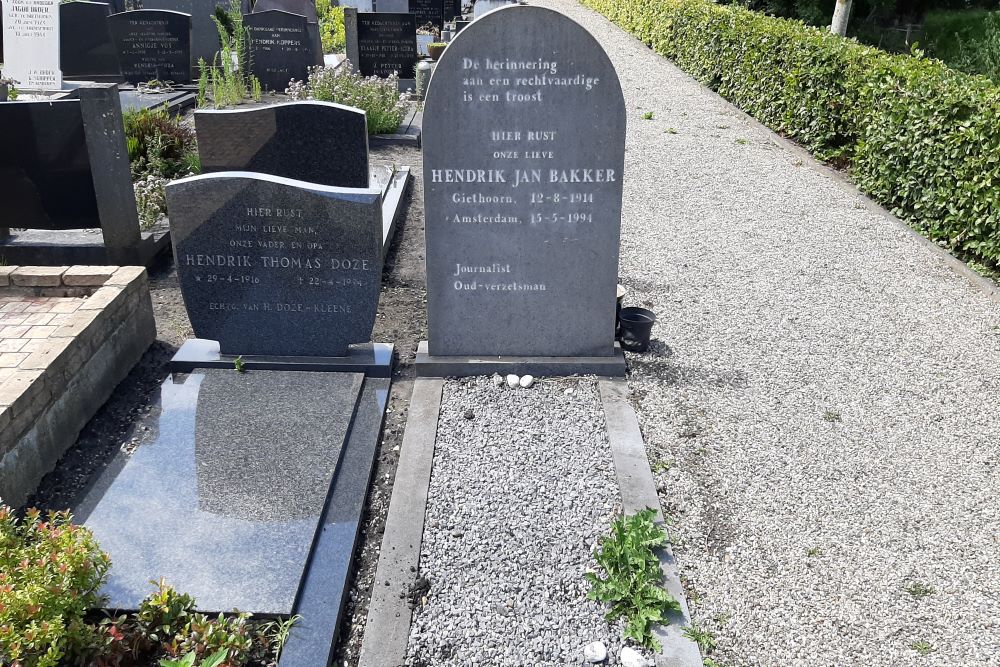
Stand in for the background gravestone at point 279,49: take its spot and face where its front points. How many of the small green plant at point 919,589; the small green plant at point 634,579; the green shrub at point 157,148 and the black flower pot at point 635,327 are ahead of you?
4

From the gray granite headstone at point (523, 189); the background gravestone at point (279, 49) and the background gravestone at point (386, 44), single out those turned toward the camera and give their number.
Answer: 3

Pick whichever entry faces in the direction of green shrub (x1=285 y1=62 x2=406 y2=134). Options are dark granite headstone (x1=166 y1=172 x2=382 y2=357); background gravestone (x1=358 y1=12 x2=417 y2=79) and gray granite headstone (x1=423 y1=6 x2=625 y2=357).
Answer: the background gravestone

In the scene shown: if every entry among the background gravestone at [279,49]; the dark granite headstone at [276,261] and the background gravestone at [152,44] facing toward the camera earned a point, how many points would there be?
3

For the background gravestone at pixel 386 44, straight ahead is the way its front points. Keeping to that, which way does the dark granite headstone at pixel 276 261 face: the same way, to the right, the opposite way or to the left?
the same way

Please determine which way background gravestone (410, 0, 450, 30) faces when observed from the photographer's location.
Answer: facing the viewer

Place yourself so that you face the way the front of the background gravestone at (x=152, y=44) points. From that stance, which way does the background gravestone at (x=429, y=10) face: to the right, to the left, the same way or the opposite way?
the same way

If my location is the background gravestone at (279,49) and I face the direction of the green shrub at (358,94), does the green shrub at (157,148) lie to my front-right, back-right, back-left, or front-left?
front-right

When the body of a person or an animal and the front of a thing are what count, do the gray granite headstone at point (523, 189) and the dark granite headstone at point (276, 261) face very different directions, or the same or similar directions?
same or similar directions

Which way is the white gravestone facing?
toward the camera

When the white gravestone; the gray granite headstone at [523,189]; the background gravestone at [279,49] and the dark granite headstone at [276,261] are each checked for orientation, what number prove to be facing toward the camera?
4

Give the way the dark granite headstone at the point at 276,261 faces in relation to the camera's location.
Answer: facing the viewer

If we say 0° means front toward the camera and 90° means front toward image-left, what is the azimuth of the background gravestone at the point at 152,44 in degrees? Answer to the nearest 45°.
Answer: approximately 0°

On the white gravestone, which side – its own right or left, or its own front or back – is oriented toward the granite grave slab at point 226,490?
front

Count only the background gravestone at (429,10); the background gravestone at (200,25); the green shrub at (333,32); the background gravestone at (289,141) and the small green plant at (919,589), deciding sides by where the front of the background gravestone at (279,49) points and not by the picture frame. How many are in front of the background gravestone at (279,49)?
2

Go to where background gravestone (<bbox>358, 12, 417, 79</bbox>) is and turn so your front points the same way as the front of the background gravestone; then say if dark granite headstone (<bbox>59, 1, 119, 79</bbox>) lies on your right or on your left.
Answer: on your right

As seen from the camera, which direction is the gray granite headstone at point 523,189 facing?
toward the camera

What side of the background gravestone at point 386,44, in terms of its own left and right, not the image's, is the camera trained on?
front

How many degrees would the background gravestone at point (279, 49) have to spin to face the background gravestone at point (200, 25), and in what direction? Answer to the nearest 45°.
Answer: approximately 135° to its right

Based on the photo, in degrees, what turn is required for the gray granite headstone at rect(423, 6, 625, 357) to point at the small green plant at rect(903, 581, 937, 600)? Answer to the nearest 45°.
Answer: approximately 45° to its left

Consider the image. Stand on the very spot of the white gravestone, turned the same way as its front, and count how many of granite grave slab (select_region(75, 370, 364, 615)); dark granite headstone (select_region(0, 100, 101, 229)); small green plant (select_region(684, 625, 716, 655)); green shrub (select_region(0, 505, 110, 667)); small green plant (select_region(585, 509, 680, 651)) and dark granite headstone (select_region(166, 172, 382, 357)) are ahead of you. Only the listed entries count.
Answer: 6

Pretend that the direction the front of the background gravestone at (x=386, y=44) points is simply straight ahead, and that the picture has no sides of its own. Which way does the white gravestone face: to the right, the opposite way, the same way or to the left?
the same way

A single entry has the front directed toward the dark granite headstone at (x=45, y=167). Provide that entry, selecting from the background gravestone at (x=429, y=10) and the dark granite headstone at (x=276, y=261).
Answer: the background gravestone
